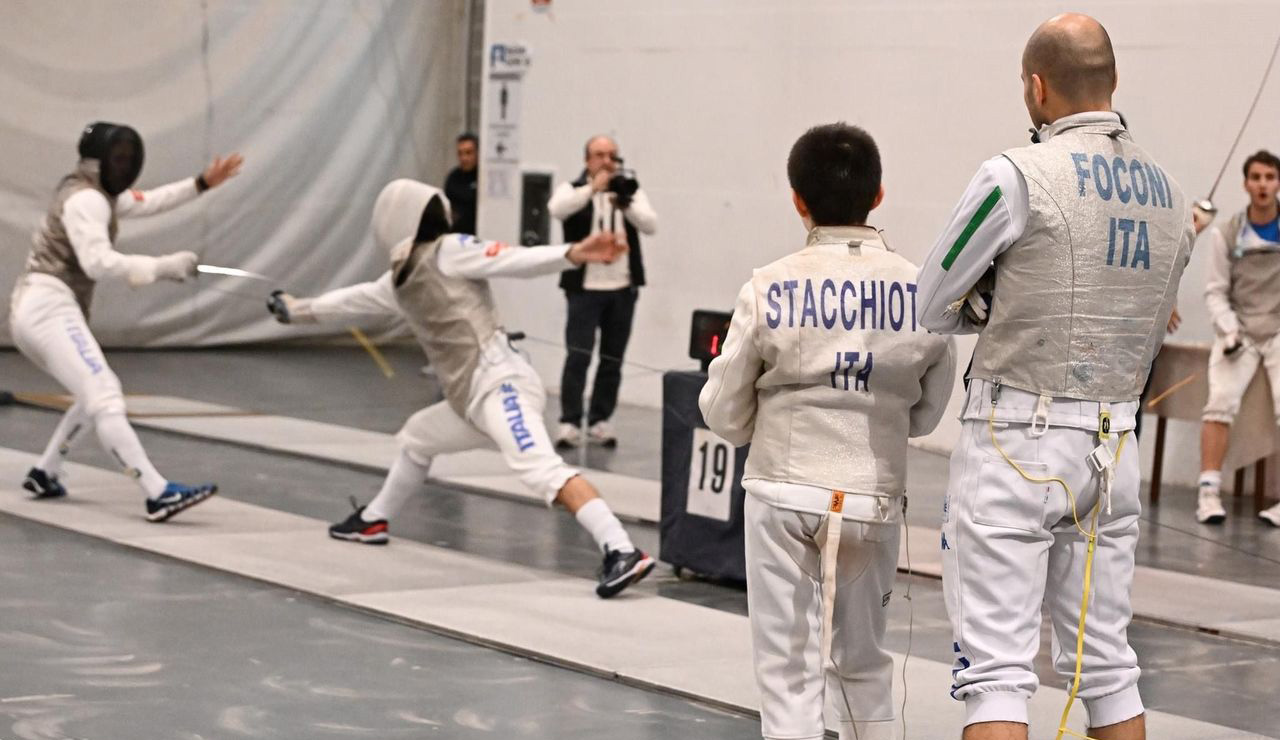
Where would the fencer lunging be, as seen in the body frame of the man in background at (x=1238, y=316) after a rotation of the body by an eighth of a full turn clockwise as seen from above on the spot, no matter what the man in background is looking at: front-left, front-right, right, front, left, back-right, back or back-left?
front

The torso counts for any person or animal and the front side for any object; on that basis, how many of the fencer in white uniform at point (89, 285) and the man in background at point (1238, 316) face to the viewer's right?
1

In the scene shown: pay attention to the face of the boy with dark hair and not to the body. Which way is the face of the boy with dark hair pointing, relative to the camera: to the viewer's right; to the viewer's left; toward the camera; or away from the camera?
away from the camera

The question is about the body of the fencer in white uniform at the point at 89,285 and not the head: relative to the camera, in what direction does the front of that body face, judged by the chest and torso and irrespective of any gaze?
to the viewer's right

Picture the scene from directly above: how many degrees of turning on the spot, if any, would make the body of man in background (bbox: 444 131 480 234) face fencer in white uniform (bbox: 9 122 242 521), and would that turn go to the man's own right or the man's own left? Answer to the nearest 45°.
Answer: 0° — they already face them

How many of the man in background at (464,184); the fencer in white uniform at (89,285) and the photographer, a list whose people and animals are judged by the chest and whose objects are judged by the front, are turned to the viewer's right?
1

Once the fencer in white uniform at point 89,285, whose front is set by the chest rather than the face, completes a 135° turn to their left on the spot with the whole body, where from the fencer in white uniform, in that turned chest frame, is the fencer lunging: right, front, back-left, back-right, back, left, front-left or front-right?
back

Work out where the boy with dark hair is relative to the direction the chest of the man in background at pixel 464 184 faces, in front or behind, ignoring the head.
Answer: in front

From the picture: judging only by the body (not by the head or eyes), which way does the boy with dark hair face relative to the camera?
away from the camera

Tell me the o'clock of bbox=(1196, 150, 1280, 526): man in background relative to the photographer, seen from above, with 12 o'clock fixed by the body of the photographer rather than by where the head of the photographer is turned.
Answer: The man in background is roughly at 10 o'clock from the photographer.
